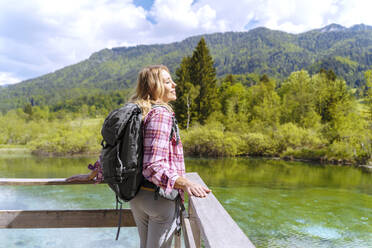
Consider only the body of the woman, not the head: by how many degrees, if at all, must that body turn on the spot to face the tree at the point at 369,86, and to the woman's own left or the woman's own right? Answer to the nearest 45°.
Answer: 0° — they already face it

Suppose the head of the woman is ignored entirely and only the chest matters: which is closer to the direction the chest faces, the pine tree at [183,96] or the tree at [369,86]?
the tree

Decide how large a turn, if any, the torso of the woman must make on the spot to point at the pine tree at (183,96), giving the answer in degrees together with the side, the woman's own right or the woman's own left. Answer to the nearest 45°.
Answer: approximately 45° to the woman's own left

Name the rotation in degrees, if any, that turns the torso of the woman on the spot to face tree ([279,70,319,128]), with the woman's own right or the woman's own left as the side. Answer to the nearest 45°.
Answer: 0° — they already face it

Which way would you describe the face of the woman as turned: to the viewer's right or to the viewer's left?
to the viewer's right

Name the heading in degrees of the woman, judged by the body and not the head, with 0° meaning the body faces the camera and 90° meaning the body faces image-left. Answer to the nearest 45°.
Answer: approximately 225°
